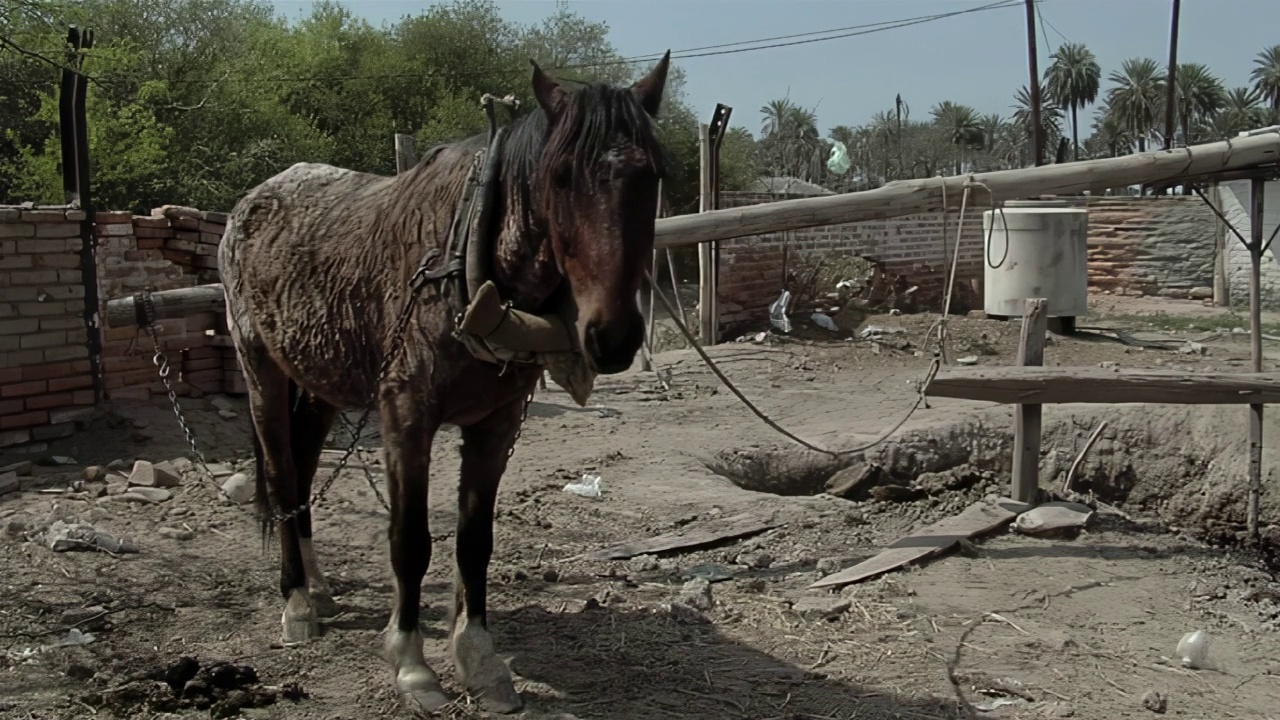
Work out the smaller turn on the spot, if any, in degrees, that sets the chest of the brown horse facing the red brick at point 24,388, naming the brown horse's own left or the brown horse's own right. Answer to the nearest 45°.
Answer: approximately 180°

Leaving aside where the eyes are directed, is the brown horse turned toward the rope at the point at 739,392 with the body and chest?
no

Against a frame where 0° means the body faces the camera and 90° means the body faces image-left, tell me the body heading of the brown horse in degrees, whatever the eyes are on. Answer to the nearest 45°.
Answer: approximately 315°

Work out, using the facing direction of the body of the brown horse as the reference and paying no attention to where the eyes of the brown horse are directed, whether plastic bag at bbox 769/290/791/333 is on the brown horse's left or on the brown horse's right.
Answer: on the brown horse's left

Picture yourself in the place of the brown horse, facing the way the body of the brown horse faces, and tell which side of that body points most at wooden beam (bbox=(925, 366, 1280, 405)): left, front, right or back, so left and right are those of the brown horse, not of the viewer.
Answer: left

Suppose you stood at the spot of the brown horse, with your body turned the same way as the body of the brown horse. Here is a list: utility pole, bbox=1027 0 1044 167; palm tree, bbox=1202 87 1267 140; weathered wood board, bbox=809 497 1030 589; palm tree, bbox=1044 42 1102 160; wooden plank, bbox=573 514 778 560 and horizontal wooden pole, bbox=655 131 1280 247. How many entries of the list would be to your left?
6

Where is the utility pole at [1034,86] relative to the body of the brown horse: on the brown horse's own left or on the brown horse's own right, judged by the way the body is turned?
on the brown horse's own left

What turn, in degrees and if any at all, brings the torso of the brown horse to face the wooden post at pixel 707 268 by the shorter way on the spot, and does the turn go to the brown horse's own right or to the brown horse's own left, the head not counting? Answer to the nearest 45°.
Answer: approximately 135° to the brown horse's own left

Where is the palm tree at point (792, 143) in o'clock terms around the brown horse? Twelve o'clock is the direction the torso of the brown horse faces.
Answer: The palm tree is roughly at 8 o'clock from the brown horse.

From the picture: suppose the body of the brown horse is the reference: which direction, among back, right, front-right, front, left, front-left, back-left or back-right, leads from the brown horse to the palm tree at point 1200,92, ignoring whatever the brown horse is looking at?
left

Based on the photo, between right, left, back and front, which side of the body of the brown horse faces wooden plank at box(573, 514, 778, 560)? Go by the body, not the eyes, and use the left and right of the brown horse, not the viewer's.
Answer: left

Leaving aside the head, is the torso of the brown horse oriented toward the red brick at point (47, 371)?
no

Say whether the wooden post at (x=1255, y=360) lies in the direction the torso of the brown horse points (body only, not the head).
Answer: no

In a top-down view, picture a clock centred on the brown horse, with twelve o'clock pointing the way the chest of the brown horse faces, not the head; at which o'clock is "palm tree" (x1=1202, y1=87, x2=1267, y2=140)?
The palm tree is roughly at 9 o'clock from the brown horse.

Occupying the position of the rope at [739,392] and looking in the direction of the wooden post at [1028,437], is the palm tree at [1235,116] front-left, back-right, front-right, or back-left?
front-left

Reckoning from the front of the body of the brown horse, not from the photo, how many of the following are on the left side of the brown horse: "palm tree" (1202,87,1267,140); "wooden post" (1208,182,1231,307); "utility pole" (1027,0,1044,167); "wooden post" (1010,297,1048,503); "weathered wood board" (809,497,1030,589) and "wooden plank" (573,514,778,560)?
6
